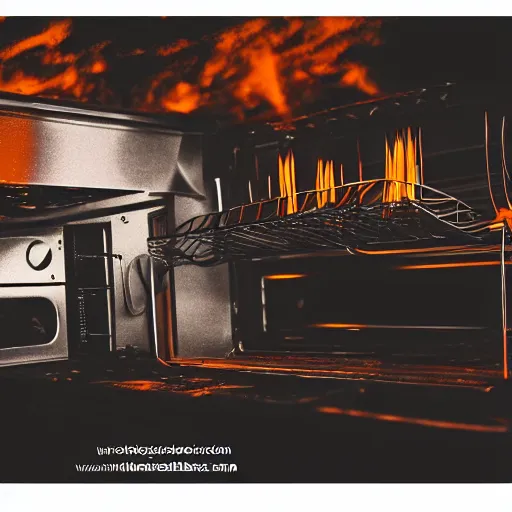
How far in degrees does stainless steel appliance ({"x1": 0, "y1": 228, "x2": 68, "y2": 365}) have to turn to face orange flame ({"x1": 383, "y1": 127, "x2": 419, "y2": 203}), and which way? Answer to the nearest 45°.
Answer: approximately 45° to its left

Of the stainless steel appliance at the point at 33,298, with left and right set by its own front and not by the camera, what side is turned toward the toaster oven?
left

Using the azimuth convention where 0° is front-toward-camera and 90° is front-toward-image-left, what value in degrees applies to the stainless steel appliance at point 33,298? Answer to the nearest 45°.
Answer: approximately 0°
